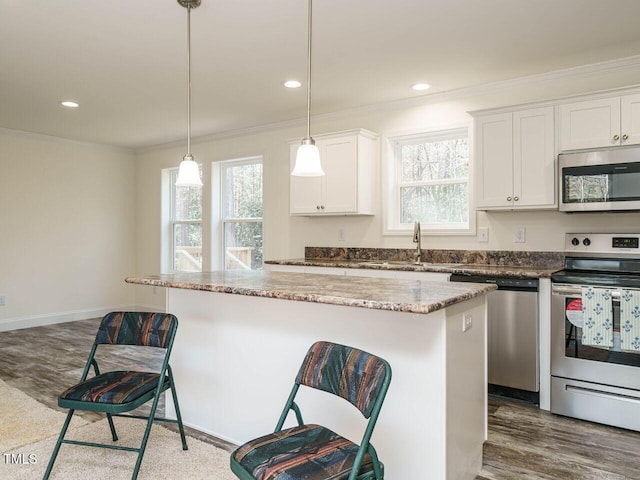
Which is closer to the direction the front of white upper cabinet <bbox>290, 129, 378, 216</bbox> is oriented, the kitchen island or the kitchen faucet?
the kitchen island

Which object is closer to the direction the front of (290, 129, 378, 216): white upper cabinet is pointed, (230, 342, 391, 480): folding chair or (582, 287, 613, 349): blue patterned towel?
the folding chair

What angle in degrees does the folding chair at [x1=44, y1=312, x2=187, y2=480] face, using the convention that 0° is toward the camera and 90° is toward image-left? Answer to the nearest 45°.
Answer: approximately 45°

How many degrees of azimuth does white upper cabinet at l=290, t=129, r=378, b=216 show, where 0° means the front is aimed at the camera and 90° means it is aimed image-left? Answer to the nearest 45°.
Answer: approximately 45°

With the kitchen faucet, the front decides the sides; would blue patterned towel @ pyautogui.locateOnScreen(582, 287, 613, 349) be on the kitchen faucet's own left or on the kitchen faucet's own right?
on the kitchen faucet's own left

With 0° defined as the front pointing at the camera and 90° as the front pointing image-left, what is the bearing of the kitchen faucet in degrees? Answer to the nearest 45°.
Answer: approximately 45°
